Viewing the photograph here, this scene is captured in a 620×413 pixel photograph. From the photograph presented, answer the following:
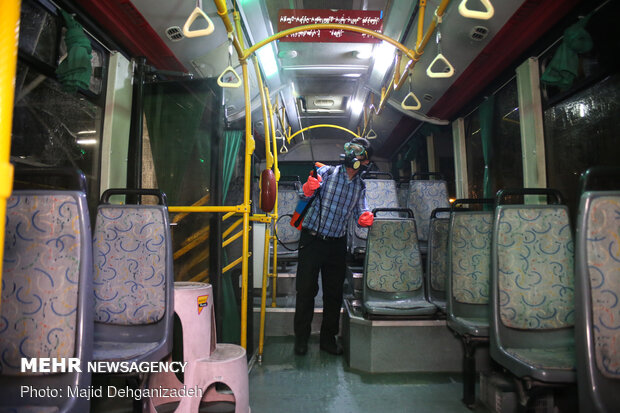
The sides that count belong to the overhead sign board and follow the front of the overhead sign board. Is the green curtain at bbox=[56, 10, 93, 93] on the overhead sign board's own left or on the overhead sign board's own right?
on the overhead sign board's own right

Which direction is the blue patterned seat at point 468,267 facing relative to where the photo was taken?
toward the camera

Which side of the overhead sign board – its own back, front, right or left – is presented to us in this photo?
front

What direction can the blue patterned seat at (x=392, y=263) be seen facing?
toward the camera

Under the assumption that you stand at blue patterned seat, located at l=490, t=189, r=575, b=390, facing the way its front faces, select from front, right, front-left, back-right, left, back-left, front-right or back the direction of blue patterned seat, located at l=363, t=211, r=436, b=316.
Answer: back-right

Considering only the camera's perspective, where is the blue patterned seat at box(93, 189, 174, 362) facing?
facing the viewer

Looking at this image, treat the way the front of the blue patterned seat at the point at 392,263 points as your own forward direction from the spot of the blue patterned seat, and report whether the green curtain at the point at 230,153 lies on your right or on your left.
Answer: on your right
